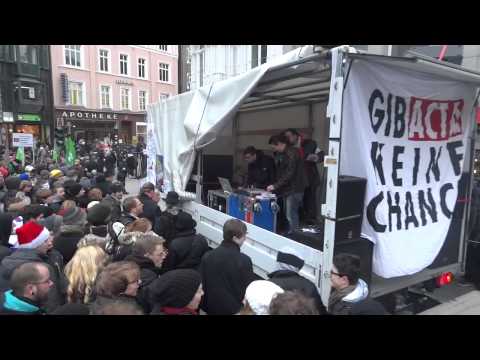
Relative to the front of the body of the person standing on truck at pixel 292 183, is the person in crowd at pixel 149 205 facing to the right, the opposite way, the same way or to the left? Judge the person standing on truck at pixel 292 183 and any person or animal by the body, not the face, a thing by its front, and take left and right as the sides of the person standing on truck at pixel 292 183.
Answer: the opposite way

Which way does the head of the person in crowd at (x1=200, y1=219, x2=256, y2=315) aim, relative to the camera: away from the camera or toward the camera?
away from the camera

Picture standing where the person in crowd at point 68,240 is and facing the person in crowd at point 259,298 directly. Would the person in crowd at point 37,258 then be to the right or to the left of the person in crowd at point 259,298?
right

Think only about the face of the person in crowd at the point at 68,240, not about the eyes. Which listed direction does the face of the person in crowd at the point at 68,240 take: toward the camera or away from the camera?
away from the camera

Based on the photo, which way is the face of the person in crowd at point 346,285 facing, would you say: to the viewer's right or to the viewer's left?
to the viewer's left

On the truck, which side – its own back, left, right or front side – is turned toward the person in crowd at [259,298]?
left

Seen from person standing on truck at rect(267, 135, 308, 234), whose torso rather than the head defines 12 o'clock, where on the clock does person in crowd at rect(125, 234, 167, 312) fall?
person in crowd at rect(125, 234, 167, 312) is roughly at 10 o'clock from person standing on truck at rect(267, 135, 308, 234).

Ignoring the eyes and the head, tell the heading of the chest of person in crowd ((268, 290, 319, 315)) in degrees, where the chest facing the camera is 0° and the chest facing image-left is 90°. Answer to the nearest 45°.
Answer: approximately 180°
